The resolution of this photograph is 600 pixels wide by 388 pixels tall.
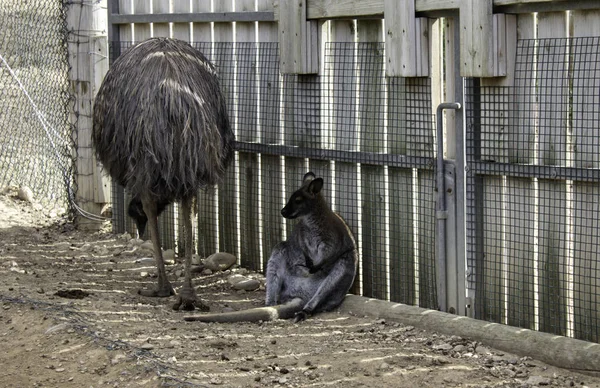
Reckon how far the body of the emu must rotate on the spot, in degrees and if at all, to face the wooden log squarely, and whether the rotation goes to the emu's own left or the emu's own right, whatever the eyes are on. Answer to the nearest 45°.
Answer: approximately 135° to the emu's own right

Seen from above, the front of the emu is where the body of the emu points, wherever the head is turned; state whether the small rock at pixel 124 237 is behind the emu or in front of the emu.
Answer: in front

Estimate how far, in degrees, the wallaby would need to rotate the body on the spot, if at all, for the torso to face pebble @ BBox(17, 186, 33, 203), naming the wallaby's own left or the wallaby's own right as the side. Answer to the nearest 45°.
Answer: approximately 90° to the wallaby's own right

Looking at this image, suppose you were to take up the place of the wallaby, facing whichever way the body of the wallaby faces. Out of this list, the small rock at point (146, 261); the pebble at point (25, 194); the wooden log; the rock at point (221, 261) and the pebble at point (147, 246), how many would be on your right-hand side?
4

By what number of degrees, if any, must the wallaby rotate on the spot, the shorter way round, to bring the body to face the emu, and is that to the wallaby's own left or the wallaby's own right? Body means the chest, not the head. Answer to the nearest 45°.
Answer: approximately 45° to the wallaby's own right

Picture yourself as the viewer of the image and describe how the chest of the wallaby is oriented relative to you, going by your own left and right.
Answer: facing the viewer and to the left of the viewer

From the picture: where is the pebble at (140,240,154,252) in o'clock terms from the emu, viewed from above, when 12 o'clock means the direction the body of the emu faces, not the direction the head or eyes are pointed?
The pebble is roughly at 12 o'clock from the emu.

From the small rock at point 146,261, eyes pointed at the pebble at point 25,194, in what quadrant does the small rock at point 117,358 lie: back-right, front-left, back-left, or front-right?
back-left

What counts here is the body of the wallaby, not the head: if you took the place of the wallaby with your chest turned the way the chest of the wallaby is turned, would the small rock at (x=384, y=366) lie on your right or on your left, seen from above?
on your left

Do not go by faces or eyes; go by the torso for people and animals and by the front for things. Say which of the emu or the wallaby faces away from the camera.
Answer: the emu

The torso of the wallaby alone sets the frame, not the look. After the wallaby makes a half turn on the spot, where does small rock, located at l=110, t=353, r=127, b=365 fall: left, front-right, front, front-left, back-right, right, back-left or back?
back
